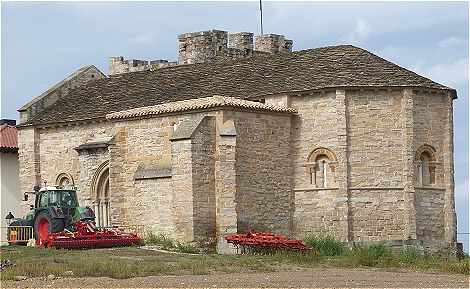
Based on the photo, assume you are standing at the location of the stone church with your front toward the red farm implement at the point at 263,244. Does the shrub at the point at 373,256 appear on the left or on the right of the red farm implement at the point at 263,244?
left

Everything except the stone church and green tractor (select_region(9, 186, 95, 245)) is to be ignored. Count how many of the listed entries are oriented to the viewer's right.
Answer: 0

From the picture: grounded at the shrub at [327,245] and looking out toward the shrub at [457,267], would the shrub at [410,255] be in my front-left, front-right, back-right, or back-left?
front-left

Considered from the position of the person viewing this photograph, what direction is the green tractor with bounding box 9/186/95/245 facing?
facing away from the viewer and to the left of the viewer

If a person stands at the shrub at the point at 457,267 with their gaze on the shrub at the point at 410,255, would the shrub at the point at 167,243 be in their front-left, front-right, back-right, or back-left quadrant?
front-left

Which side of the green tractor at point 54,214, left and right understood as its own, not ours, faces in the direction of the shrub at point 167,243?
back

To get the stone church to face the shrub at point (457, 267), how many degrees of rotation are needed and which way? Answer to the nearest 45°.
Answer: approximately 90° to its left

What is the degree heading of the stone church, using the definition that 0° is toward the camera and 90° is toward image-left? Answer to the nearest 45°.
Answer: approximately 45°

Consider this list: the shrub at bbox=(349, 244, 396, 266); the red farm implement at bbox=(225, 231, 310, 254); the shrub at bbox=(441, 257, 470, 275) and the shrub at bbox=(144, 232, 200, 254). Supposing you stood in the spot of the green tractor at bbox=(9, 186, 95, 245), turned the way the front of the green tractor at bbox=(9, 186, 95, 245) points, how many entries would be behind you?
4

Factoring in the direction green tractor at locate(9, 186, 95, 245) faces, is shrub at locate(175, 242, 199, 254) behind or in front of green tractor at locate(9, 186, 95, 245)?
behind

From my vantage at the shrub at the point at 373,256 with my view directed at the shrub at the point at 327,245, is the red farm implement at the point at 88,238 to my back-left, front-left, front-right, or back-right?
front-left

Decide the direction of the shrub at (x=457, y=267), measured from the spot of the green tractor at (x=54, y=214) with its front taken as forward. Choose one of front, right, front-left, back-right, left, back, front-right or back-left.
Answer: back

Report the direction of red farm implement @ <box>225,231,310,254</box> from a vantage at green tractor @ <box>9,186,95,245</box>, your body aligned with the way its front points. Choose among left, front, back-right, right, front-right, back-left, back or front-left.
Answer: back
